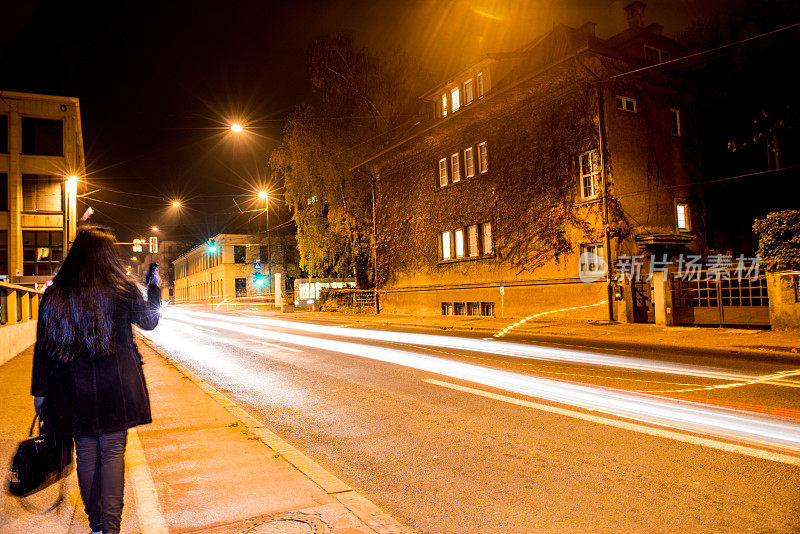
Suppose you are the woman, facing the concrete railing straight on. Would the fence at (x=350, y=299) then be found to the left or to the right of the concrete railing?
right

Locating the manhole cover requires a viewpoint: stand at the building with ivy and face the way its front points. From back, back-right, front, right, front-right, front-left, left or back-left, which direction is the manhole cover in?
front-left

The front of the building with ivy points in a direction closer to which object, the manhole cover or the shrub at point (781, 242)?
the manhole cover

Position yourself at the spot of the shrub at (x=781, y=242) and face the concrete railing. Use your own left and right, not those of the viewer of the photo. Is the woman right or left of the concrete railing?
left

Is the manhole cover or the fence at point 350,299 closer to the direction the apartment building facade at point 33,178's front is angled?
the manhole cover

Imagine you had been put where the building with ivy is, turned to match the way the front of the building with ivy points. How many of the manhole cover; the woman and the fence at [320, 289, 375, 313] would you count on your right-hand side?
1

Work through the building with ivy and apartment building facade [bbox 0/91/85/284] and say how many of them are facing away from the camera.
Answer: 0

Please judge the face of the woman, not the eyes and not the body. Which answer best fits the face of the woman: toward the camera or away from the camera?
away from the camera

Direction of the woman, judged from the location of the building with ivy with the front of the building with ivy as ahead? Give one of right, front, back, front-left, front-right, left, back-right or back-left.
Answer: front-left

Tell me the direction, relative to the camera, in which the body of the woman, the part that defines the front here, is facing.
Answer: away from the camera

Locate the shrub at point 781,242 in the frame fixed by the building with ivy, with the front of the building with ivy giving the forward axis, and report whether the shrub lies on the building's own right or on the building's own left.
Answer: on the building's own left
